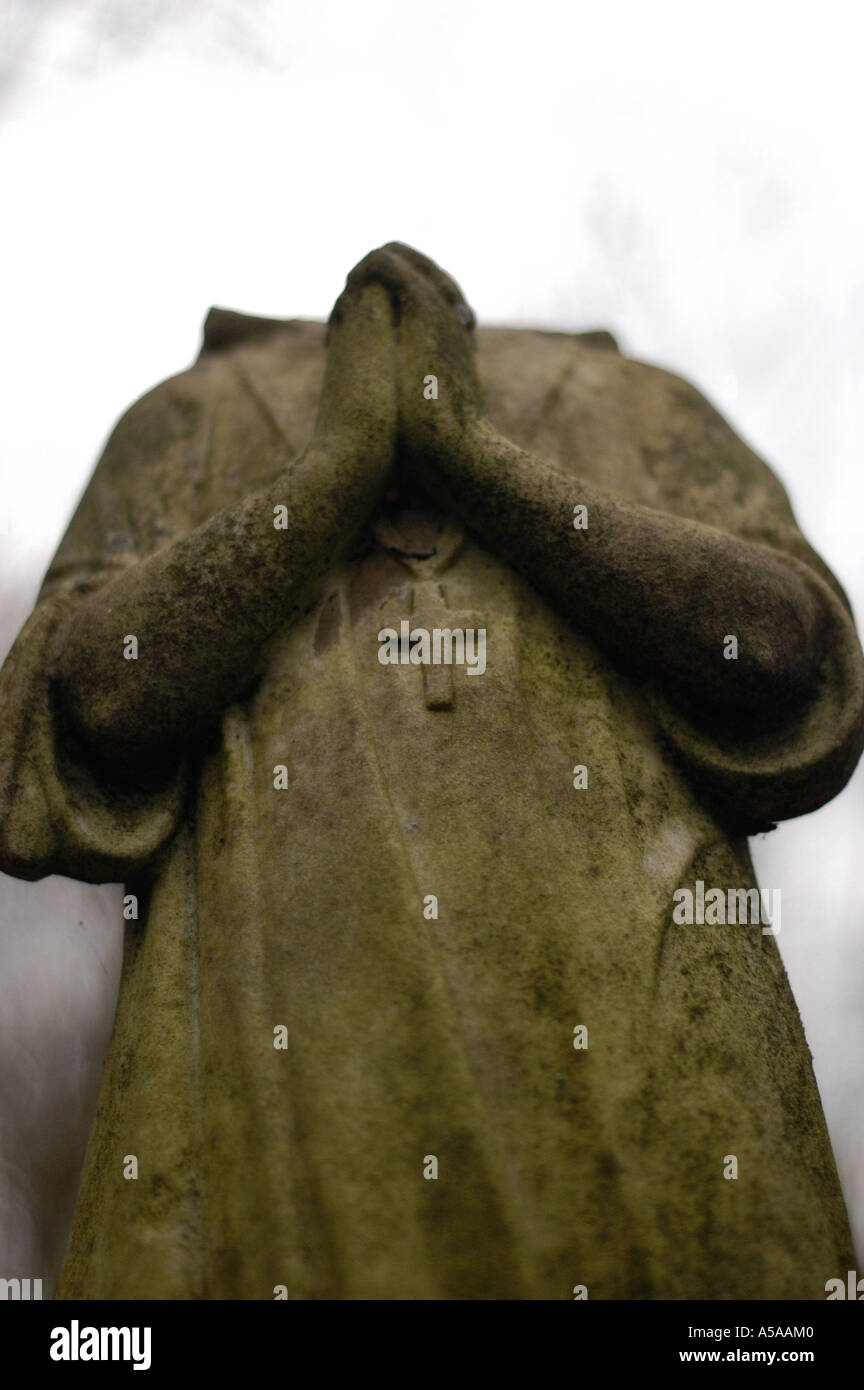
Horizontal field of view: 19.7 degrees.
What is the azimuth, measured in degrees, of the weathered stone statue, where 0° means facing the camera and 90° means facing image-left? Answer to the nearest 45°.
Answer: approximately 0°
